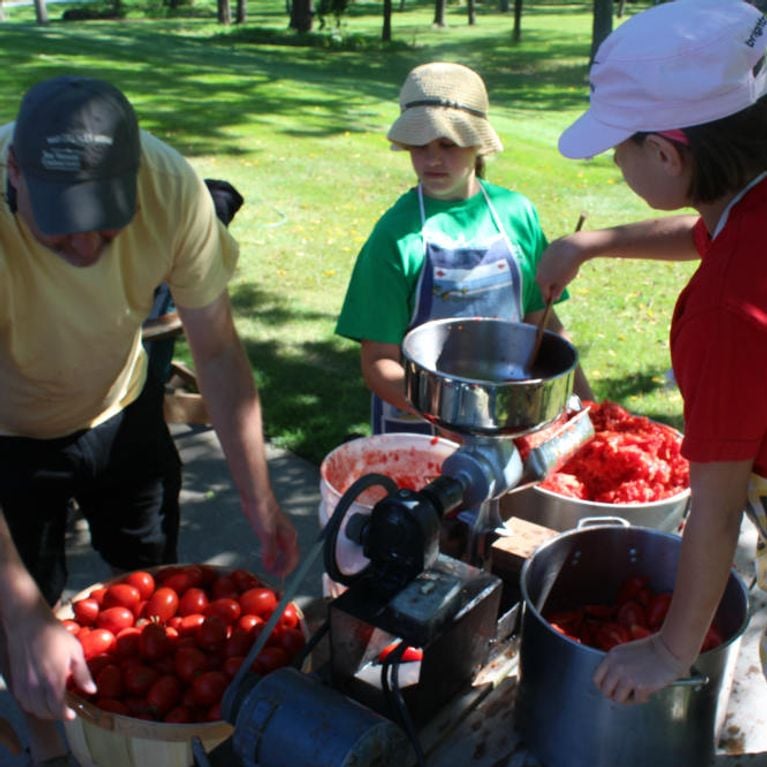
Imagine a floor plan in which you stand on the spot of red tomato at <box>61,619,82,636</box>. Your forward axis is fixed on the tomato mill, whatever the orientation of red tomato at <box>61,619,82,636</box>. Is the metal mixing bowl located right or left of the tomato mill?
left

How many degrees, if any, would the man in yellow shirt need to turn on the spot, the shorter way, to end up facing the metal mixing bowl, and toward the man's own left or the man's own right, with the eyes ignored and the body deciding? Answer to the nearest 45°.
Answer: approximately 45° to the man's own left

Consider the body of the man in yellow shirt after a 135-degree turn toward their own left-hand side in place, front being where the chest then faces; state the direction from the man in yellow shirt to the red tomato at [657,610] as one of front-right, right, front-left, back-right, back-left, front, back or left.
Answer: right

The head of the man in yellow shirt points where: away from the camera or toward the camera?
toward the camera
